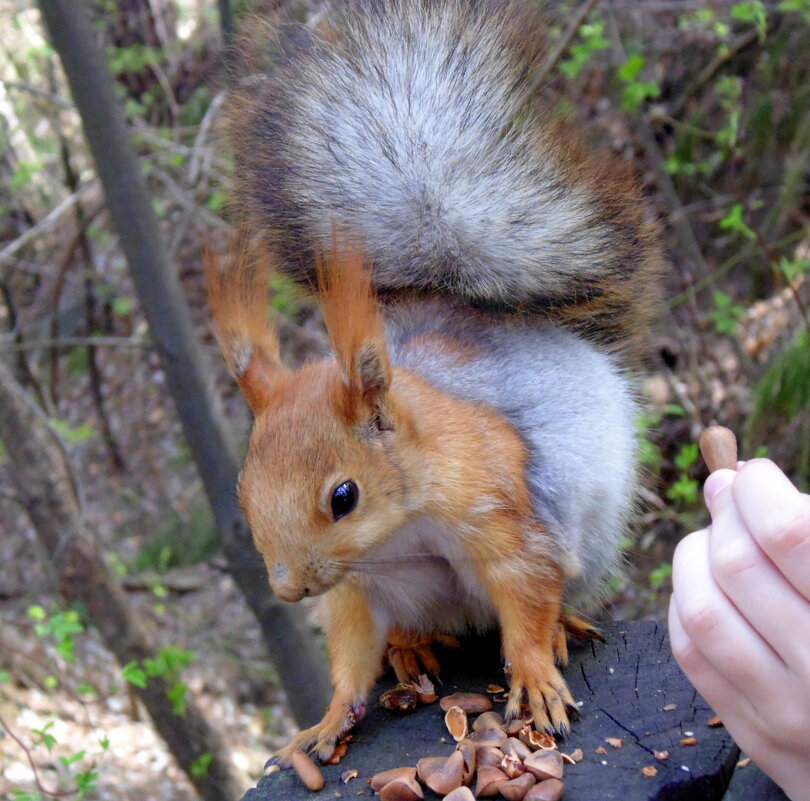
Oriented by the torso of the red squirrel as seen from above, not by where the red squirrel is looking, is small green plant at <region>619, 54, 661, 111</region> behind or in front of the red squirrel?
behind

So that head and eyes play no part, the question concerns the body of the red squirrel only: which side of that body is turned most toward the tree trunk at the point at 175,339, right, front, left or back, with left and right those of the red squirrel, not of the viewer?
right

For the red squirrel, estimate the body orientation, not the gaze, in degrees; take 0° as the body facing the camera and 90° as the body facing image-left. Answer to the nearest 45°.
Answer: approximately 45°

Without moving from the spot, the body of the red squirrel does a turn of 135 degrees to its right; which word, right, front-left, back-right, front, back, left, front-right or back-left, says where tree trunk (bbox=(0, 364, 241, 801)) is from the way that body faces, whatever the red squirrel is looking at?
front-left
